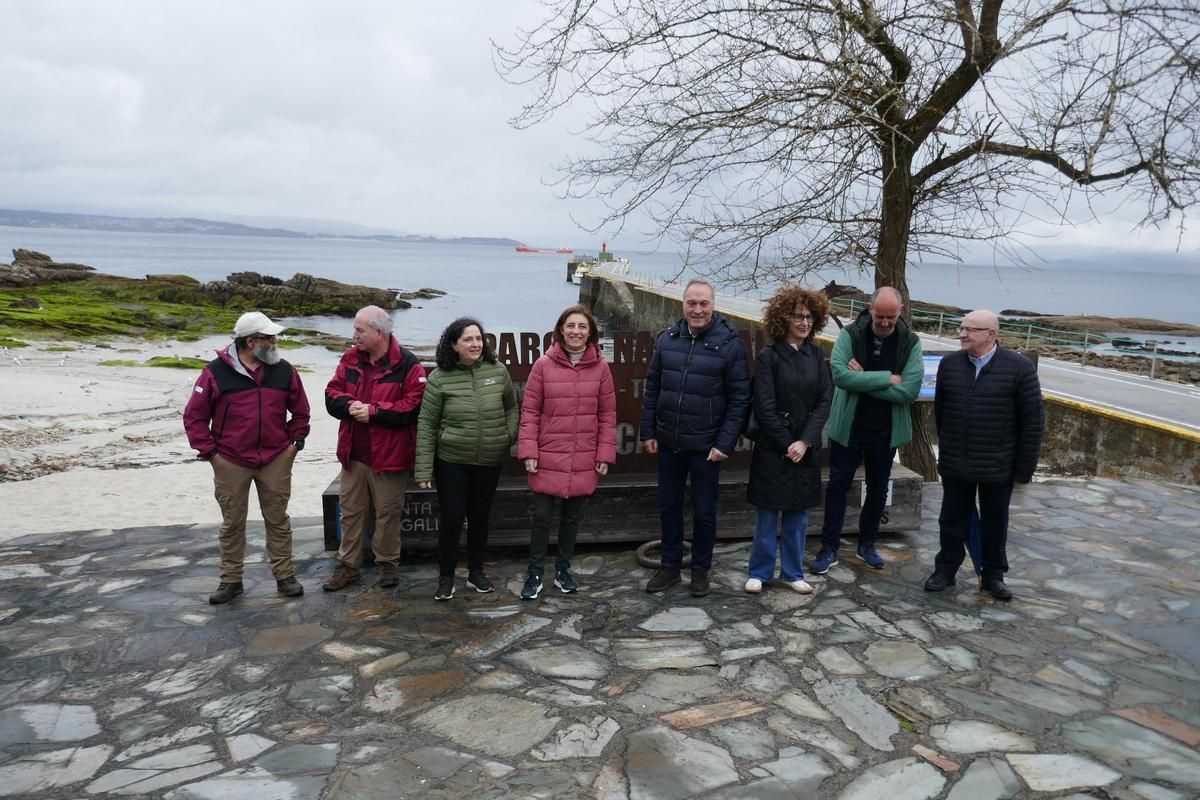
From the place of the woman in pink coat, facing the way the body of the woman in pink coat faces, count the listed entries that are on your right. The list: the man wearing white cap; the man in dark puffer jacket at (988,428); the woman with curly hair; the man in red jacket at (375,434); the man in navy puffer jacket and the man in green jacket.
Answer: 2

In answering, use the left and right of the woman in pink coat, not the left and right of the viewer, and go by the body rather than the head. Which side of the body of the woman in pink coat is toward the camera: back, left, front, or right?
front

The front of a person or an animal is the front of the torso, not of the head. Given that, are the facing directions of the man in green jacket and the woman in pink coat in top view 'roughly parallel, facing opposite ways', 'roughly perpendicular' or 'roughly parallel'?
roughly parallel

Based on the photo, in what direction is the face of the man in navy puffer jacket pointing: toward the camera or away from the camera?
toward the camera

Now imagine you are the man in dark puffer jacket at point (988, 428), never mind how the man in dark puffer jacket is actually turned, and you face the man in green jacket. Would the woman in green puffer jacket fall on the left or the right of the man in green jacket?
left

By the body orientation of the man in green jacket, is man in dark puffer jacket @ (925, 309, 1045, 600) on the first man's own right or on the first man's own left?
on the first man's own left

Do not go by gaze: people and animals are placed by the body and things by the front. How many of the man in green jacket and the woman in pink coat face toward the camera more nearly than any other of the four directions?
2

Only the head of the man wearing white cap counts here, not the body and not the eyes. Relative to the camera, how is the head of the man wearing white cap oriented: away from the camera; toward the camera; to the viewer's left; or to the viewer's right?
to the viewer's right

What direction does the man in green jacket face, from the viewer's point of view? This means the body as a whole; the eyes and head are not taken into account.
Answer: toward the camera

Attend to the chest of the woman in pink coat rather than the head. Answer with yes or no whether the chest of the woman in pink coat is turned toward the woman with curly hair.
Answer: no

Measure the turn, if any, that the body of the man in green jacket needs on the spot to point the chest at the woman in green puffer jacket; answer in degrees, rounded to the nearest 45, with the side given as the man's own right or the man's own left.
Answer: approximately 45° to the man's own right

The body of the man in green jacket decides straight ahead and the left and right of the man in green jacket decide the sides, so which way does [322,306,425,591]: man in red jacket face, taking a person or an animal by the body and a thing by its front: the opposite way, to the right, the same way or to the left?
the same way

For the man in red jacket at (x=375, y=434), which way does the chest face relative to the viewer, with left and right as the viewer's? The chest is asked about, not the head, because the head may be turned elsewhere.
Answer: facing the viewer and to the left of the viewer

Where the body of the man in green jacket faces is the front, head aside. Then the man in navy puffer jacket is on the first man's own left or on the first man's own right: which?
on the first man's own right

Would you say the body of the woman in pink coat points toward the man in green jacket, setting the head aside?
no
